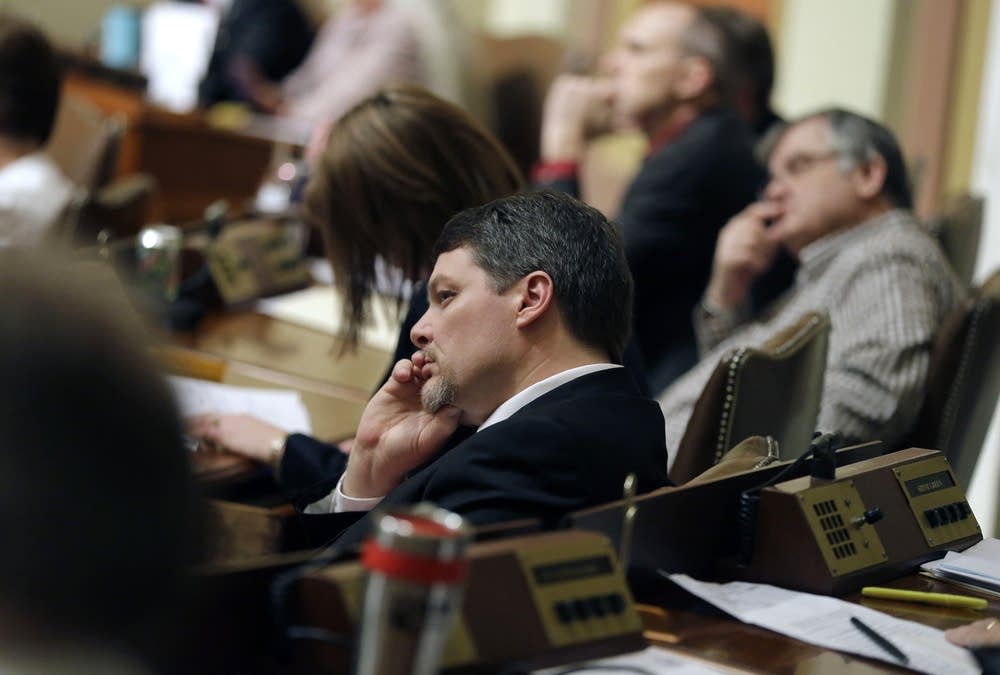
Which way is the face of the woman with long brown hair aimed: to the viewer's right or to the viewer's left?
to the viewer's left

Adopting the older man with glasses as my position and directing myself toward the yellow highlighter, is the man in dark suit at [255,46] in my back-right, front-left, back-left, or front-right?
back-right

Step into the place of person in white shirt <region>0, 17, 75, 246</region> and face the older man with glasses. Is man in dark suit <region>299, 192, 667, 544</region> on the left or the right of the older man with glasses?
right

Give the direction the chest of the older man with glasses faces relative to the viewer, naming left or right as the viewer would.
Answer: facing to the left of the viewer

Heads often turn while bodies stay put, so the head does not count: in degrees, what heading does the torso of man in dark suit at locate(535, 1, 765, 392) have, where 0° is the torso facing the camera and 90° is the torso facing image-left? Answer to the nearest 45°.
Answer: approximately 90°

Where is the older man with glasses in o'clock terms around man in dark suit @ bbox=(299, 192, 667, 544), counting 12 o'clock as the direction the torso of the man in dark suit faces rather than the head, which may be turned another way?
The older man with glasses is roughly at 4 o'clock from the man in dark suit.

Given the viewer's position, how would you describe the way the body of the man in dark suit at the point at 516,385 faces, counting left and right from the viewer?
facing to the left of the viewer

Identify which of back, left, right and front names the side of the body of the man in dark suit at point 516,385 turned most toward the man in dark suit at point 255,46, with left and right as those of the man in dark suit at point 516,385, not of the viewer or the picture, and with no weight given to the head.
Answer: right

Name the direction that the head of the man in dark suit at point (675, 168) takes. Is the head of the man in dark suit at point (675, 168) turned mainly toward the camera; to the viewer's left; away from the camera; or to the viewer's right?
to the viewer's left

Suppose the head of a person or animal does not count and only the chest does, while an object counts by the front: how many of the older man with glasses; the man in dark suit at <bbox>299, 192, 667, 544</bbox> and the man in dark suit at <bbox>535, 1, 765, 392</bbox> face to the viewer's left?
3

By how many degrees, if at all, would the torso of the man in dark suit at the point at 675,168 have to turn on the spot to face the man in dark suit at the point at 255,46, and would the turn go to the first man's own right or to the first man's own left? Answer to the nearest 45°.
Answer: approximately 45° to the first man's own right

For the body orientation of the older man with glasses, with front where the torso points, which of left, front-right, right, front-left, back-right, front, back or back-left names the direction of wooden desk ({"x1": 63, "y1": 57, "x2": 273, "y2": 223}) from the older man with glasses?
front-right
